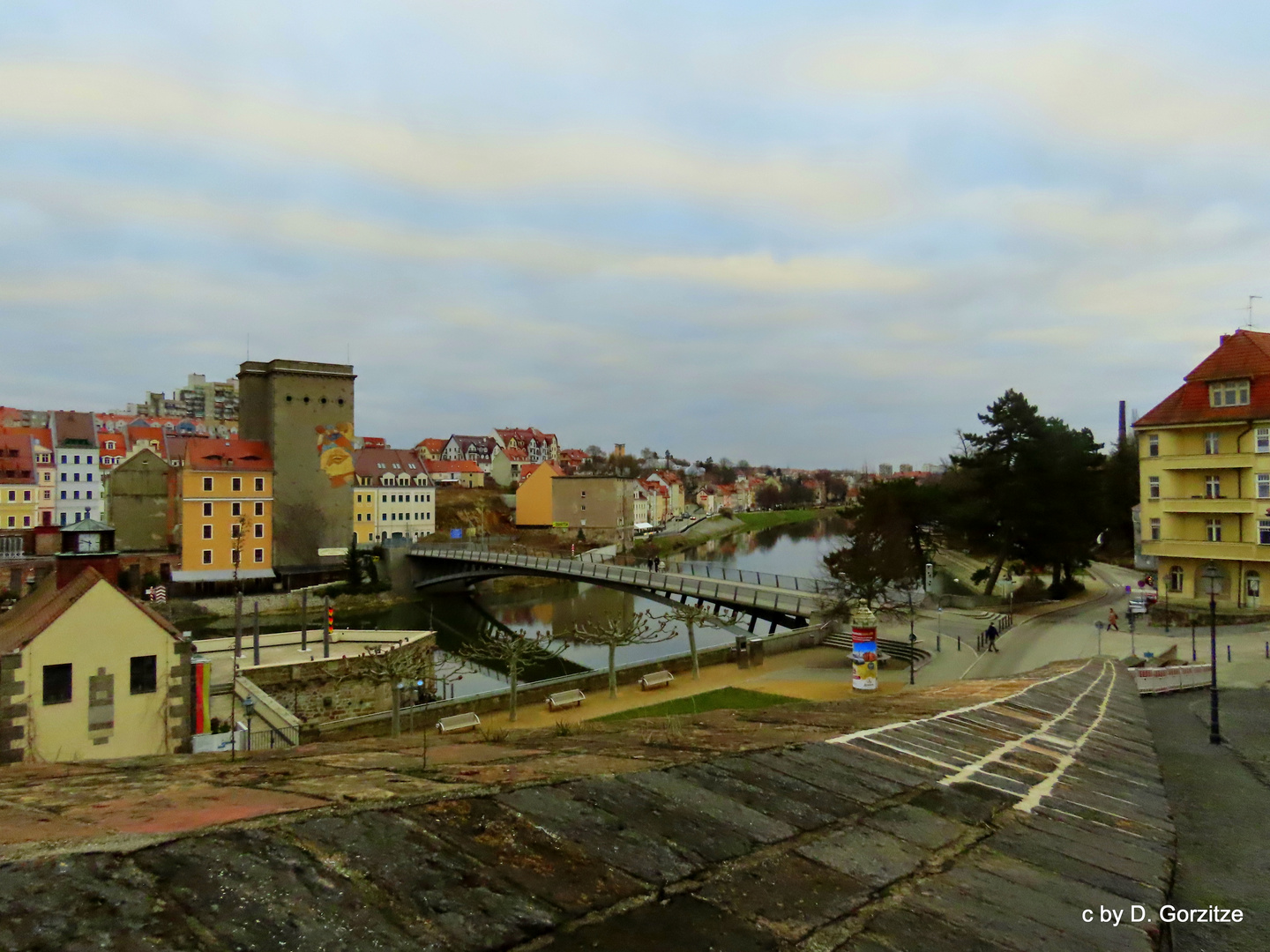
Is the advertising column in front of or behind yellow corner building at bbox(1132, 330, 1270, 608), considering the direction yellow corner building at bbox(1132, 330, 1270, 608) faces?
in front

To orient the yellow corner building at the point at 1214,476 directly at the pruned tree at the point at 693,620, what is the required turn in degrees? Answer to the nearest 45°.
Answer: approximately 45° to its right

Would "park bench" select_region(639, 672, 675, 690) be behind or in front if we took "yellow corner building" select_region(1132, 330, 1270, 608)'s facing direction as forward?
in front

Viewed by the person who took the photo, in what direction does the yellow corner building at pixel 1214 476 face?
facing the viewer

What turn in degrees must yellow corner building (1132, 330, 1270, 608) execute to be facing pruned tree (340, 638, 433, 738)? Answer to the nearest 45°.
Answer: approximately 45° to its right

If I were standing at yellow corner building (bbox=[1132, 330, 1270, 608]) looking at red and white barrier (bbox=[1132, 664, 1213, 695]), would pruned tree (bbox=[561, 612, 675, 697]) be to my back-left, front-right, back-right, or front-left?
front-right

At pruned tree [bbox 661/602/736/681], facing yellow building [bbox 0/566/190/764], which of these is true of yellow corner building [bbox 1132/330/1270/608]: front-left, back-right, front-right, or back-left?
back-left

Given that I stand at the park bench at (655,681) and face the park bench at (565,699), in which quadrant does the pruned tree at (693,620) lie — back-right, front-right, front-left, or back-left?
back-right

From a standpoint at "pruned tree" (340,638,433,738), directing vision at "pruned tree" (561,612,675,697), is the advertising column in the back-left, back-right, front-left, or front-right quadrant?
front-right
